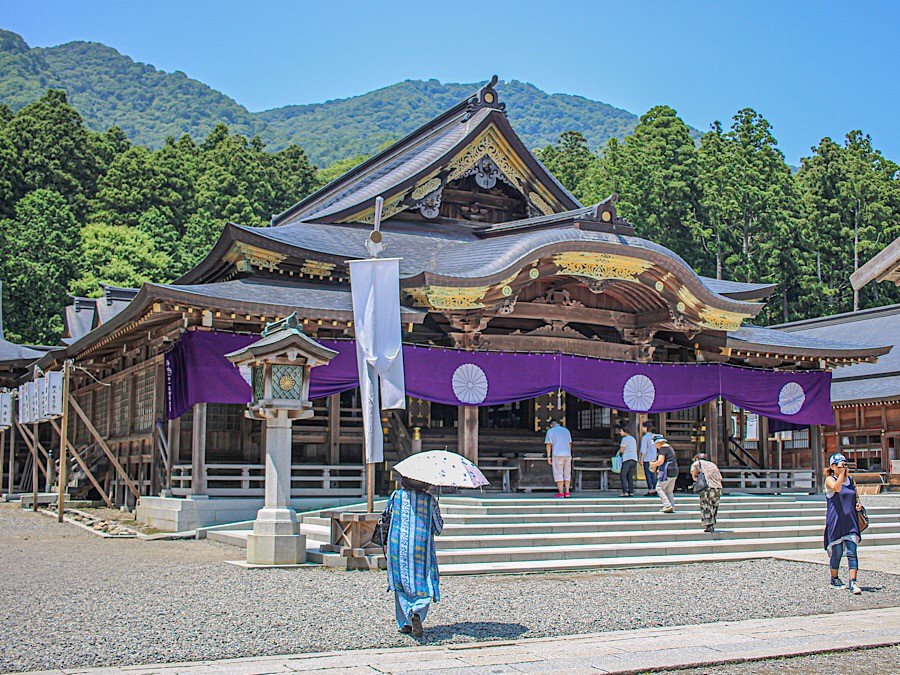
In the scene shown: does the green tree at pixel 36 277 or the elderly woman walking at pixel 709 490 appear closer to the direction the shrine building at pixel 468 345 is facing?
the elderly woman walking

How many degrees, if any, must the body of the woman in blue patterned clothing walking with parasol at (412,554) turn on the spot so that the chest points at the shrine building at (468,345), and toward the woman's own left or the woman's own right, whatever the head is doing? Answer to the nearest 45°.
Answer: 0° — they already face it

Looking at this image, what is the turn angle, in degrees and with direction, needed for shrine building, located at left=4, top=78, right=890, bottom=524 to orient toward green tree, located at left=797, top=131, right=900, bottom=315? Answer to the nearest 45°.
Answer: approximately 90° to its left

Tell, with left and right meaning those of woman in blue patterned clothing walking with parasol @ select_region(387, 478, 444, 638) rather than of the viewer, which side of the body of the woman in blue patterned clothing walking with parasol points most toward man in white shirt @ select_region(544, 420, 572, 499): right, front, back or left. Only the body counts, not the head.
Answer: front

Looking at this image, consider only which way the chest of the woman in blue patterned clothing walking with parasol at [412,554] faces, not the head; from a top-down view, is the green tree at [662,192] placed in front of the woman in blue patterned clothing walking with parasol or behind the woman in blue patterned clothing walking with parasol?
in front

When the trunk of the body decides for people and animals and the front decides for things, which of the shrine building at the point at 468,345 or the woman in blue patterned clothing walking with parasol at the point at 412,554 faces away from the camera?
the woman in blue patterned clothing walking with parasol

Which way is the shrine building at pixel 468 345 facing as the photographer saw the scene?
facing the viewer and to the right of the viewer

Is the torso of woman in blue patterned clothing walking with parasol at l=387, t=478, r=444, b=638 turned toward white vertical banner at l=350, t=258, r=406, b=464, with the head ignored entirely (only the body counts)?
yes

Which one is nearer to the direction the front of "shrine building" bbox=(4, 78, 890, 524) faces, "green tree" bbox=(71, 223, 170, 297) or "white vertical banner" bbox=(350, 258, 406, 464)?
the white vertical banner

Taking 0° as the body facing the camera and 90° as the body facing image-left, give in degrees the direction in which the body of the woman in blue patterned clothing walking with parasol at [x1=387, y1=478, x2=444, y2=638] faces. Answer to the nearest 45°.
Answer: approximately 180°

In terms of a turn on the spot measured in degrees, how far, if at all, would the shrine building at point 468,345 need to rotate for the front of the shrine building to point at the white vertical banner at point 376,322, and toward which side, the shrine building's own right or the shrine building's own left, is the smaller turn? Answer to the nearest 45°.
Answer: approximately 45° to the shrine building's own right

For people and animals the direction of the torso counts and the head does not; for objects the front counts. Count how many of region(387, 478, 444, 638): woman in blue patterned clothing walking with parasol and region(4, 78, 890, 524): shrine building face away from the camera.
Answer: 1
